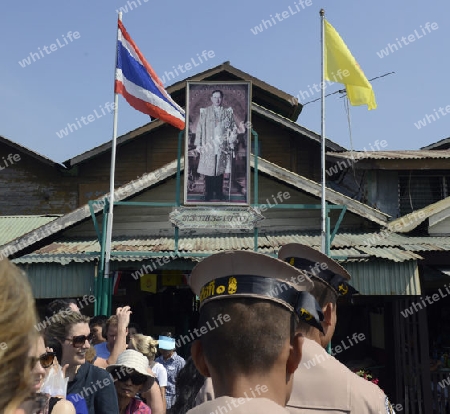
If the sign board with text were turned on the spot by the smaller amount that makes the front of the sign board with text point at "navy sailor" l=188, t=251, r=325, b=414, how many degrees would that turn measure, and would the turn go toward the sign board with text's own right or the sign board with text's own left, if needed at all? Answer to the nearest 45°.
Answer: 0° — it already faces them

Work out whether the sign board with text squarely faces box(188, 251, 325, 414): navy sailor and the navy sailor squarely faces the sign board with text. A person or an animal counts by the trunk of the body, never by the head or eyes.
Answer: yes

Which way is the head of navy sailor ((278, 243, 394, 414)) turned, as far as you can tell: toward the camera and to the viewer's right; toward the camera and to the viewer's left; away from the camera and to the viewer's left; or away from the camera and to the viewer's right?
away from the camera and to the viewer's right

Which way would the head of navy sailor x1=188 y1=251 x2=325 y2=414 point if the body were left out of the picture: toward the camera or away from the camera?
away from the camera

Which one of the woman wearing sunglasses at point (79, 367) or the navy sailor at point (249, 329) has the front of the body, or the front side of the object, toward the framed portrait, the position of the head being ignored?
the navy sailor

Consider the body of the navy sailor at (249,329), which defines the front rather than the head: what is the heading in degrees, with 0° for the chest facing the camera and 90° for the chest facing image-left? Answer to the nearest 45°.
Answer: approximately 180°

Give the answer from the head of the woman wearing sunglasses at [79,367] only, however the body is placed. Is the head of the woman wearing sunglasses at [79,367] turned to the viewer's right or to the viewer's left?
to the viewer's right

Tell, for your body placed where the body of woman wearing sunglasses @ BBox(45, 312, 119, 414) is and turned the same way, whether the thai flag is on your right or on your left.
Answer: on your left

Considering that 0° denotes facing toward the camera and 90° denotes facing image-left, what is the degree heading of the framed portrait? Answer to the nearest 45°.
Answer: approximately 0°

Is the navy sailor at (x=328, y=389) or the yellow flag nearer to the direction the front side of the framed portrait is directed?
the navy sailor

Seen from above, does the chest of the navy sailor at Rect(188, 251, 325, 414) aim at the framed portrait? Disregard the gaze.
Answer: yes
